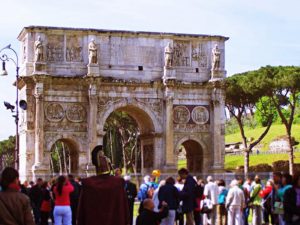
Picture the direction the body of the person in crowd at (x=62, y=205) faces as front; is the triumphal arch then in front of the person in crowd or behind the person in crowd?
in front

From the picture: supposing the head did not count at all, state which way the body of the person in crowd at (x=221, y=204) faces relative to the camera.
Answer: away from the camera

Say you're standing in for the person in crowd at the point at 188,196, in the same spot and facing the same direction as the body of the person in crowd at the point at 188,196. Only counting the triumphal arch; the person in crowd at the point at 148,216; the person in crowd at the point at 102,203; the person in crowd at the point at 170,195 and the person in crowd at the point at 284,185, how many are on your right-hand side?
1

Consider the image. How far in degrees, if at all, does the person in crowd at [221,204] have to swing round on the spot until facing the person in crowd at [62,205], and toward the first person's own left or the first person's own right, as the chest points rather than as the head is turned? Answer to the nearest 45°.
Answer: approximately 135° to the first person's own left

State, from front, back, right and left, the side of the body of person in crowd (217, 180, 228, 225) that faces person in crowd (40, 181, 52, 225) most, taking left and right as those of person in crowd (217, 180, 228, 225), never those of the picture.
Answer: left

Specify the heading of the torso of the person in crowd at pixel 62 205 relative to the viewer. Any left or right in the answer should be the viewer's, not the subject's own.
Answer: facing away from the viewer

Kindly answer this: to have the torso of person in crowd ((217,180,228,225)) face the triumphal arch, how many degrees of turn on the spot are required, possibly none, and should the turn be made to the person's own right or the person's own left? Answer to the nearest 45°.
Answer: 0° — they already face it

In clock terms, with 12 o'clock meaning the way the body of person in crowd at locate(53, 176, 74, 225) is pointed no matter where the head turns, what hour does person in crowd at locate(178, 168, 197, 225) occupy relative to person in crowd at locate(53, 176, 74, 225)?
person in crowd at locate(178, 168, 197, 225) is roughly at 2 o'clock from person in crowd at locate(53, 176, 74, 225).

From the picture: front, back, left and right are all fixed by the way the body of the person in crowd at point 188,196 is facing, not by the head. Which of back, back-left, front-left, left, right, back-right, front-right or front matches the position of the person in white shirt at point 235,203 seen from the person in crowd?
back-right
